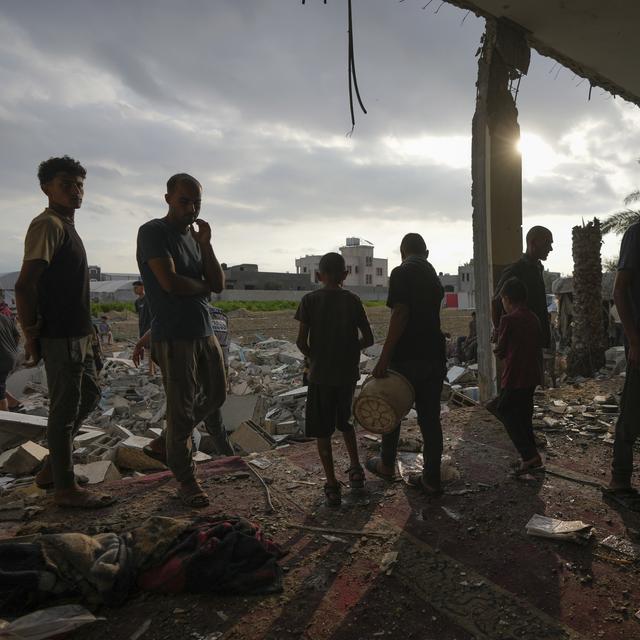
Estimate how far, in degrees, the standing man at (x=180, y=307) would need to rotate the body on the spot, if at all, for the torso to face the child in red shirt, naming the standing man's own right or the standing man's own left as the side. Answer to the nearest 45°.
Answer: approximately 45° to the standing man's own left

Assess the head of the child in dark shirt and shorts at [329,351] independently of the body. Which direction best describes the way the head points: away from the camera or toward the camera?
away from the camera

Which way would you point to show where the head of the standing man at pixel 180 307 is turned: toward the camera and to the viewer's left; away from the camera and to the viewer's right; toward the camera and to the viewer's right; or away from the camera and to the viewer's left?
toward the camera and to the viewer's right

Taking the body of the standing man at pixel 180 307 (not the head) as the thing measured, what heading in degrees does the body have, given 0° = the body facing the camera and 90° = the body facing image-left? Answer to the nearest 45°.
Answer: approximately 315°
